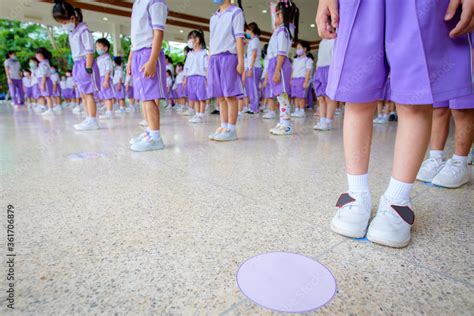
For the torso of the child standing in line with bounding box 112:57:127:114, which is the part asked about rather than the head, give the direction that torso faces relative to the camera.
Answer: to the viewer's left

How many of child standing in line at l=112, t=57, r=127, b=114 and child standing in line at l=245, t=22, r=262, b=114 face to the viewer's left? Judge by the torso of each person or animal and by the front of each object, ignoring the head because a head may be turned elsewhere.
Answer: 2

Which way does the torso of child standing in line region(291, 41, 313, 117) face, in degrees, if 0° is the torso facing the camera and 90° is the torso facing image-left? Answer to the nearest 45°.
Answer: approximately 45°

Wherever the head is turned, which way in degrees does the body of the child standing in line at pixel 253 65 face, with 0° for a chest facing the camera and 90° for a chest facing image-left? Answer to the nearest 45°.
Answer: approximately 90°

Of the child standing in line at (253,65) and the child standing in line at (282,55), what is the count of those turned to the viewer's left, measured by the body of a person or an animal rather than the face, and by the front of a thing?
2

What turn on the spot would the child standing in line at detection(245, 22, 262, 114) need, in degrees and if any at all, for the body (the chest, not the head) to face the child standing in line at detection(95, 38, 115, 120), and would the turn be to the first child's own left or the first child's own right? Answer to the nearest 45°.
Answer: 0° — they already face them

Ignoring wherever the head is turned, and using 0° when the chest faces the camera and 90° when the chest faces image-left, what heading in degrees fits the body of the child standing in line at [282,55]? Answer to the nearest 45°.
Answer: approximately 90°

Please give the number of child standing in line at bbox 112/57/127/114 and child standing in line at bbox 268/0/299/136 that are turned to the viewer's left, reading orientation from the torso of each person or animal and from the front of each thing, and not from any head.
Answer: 2

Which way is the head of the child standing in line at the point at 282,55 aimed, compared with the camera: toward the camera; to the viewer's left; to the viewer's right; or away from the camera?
to the viewer's left

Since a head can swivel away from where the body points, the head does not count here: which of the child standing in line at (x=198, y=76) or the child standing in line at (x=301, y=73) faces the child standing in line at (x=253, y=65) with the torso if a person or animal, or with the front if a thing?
the child standing in line at (x=301, y=73)

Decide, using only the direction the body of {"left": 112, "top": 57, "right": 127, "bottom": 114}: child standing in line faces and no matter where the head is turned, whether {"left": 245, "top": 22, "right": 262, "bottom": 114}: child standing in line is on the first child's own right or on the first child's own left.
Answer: on the first child's own left

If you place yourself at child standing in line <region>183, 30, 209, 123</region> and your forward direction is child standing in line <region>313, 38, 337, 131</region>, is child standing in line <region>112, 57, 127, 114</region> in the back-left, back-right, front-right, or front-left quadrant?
back-left
